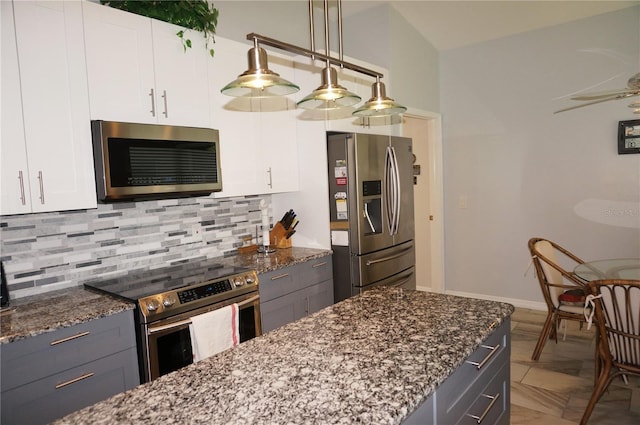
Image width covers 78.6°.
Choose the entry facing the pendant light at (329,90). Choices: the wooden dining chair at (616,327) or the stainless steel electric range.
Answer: the stainless steel electric range

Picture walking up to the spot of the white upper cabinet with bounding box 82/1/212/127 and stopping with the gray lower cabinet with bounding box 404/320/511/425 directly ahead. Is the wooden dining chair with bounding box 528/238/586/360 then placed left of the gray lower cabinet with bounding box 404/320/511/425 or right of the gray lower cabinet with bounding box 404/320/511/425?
left

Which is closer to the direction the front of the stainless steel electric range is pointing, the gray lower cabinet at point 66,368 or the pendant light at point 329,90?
the pendant light

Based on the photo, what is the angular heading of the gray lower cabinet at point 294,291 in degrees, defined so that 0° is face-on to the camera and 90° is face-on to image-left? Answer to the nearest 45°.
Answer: approximately 315°

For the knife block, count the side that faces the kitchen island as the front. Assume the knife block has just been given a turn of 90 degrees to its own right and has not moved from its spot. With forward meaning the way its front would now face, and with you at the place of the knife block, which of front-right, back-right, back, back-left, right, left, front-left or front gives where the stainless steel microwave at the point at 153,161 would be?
front

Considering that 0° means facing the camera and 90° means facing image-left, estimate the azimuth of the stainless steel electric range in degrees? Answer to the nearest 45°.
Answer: approximately 315°

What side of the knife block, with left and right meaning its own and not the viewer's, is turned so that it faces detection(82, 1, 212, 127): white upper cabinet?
right

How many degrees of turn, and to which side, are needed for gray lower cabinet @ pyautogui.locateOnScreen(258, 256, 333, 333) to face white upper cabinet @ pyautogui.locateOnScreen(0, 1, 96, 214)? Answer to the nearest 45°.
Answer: approximately 90° to its right
